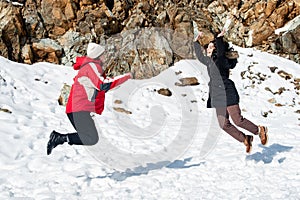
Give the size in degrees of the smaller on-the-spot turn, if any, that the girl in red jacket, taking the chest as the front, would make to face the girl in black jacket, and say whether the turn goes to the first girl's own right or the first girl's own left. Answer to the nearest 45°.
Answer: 0° — they already face them

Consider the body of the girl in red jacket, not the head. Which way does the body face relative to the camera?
to the viewer's right

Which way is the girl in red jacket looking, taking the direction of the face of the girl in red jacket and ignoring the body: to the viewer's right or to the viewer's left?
to the viewer's right
